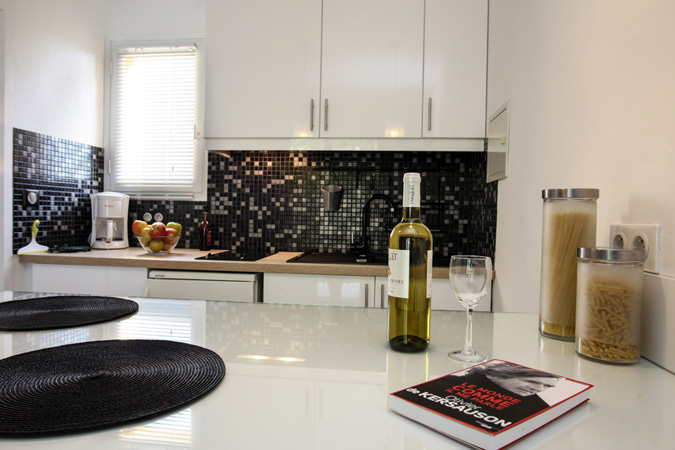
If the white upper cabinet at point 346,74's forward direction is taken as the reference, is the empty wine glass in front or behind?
in front

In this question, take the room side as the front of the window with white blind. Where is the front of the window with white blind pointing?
toward the camera

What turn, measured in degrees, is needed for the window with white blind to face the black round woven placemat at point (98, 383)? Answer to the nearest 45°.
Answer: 0° — it already faces it

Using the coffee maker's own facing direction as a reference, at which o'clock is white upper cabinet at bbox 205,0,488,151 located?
The white upper cabinet is roughly at 10 o'clock from the coffee maker.

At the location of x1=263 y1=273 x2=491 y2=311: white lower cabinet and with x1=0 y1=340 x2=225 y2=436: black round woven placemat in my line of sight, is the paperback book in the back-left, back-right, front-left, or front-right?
front-left

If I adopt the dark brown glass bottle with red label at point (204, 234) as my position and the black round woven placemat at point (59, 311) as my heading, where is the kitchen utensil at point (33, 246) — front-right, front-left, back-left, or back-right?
front-right

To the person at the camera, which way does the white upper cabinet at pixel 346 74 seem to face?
facing the viewer

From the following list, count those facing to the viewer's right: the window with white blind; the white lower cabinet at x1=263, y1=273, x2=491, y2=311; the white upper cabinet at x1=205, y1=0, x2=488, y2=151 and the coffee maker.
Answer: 0

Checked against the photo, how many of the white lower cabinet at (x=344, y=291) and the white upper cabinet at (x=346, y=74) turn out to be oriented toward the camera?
2

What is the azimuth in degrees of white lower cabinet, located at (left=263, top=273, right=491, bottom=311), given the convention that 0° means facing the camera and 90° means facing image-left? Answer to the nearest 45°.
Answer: approximately 0°

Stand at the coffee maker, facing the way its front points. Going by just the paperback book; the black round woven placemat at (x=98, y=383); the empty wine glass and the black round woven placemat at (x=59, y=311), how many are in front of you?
4

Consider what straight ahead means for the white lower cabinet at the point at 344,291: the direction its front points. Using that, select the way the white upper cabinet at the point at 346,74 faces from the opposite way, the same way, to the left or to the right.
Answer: the same way
